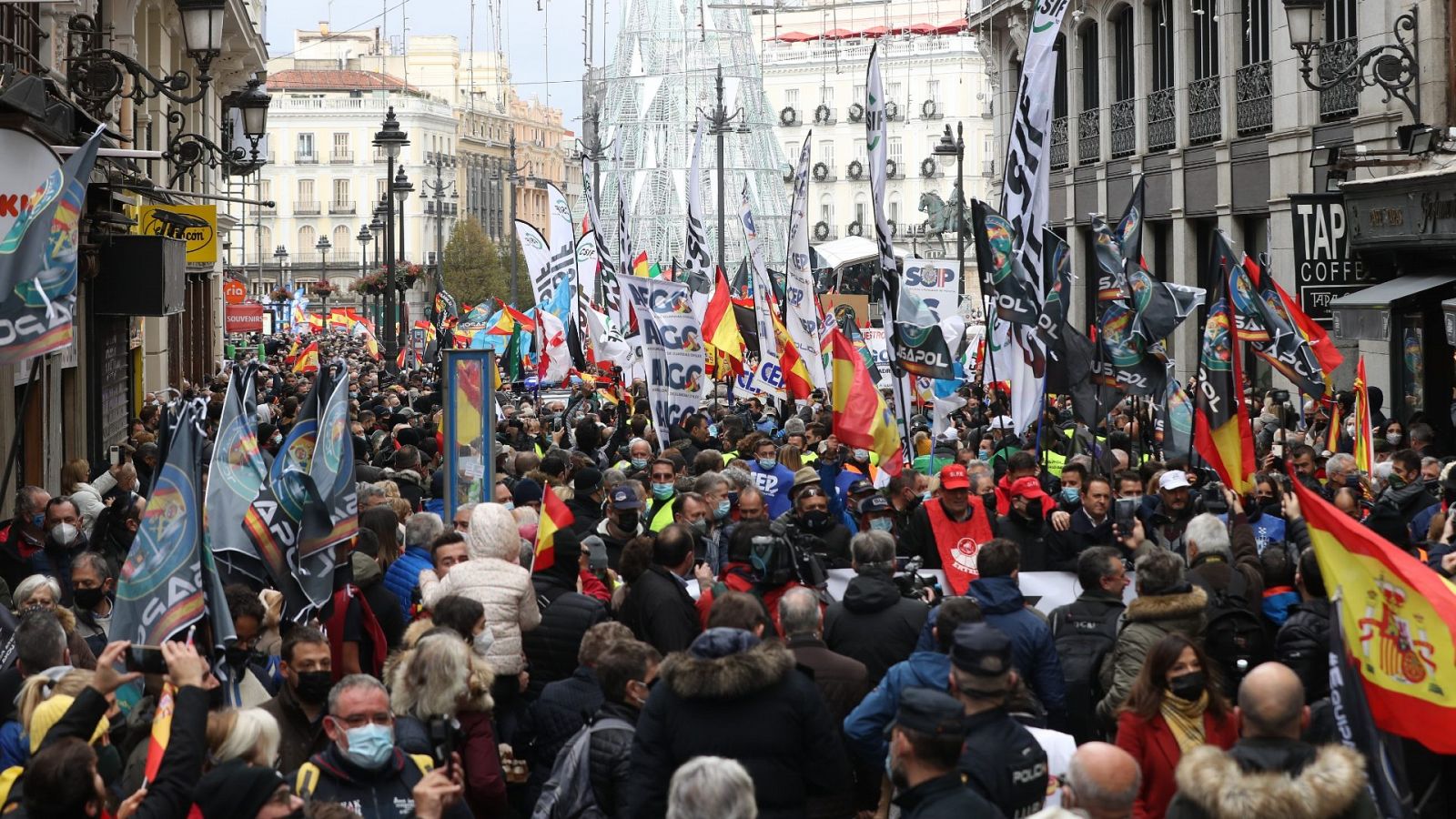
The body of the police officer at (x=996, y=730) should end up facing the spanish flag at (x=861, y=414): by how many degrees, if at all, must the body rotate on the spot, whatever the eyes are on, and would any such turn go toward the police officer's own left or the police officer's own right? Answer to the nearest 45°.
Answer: approximately 45° to the police officer's own right

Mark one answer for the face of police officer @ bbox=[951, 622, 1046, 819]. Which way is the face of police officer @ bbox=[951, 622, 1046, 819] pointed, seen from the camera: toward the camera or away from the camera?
away from the camera

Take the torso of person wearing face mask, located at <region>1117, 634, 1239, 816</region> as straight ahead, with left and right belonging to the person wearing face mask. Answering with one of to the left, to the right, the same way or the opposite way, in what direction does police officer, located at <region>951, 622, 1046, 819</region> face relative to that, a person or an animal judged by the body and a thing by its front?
the opposite way

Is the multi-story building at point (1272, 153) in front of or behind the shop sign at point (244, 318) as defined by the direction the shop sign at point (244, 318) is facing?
in front

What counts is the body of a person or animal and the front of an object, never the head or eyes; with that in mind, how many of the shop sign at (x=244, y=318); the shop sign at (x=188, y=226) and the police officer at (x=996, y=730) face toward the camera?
2

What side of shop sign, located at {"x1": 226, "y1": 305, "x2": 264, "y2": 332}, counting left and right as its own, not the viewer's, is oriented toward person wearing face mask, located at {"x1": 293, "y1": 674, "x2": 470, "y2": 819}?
front

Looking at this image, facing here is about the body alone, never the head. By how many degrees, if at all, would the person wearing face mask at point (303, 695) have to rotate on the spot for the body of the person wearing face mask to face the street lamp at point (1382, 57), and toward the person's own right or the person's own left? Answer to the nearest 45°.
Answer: approximately 90° to the person's own left

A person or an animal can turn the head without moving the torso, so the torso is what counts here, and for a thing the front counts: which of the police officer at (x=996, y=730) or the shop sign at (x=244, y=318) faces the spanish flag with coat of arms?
the shop sign

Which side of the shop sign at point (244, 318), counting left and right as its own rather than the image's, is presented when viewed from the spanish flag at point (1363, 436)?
front

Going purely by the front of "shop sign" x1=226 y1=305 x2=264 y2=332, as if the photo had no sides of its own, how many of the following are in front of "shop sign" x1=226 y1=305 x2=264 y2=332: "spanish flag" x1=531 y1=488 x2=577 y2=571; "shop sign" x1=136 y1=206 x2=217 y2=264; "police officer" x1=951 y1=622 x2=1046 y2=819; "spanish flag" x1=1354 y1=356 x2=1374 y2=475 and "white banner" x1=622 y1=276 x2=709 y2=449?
5

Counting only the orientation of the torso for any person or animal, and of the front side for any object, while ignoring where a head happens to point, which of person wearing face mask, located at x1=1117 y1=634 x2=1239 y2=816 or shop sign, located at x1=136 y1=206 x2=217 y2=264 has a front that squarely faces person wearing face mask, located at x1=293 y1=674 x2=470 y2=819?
the shop sign

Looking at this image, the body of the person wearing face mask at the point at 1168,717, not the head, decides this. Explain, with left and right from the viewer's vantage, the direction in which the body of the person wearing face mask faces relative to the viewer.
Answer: facing the viewer and to the right of the viewer

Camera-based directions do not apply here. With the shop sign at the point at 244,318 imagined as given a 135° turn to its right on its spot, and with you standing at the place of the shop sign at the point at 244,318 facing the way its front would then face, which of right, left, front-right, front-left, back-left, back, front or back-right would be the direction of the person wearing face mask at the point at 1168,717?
back-left

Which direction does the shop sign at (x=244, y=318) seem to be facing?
toward the camera

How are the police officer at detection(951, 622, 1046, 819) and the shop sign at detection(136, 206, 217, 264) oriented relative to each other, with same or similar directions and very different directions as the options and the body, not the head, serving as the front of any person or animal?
very different directions

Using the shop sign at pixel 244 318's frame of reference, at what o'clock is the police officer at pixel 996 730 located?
The police officer is roughly at 12 o'clock from the shop sign.
